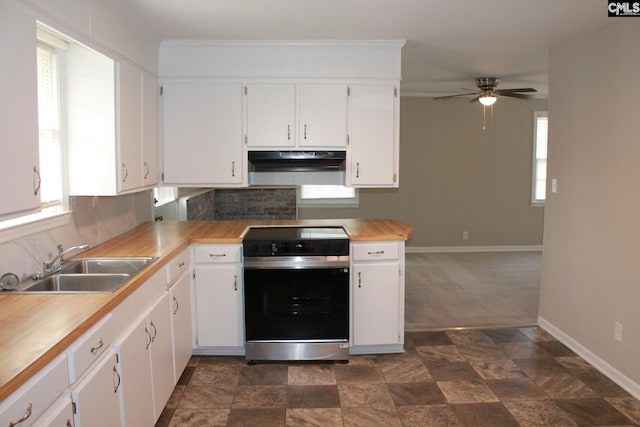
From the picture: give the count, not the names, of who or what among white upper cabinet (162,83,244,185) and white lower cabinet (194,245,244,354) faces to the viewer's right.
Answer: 0

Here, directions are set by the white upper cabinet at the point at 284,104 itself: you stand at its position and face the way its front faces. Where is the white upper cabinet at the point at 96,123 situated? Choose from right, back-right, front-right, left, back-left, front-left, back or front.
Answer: front-right

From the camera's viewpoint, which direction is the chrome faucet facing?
to the viewer's right

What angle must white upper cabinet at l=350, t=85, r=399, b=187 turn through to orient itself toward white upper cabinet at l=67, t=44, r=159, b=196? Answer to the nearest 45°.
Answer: approximately 45° to its right

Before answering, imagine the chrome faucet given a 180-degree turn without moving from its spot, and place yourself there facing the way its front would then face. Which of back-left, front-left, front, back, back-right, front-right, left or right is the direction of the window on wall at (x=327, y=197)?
back-right

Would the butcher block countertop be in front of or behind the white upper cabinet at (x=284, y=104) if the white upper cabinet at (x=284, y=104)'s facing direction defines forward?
in front

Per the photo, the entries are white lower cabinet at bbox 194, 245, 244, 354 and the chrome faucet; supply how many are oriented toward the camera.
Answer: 1

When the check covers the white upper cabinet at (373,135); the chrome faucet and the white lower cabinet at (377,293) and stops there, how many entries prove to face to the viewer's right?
1
